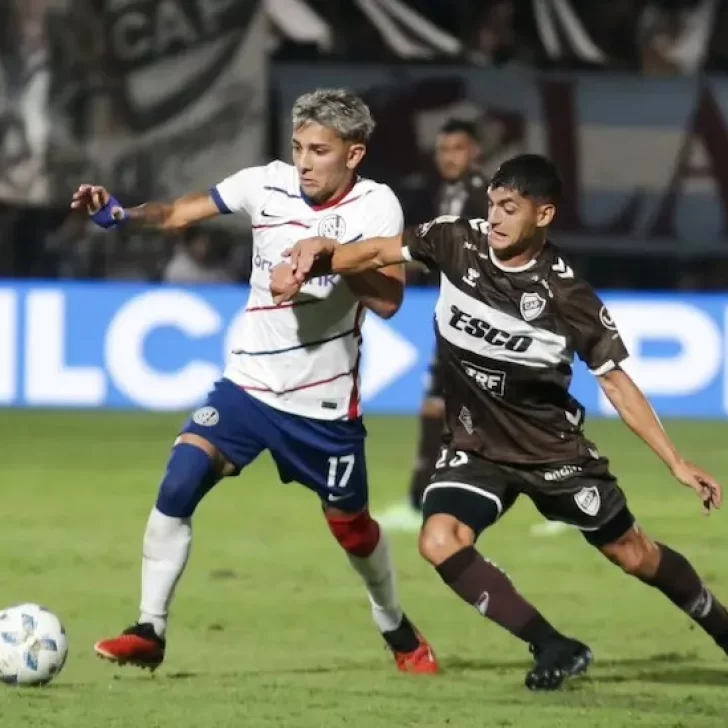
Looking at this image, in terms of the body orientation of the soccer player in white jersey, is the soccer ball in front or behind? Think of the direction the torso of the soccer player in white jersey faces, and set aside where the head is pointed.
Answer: in front

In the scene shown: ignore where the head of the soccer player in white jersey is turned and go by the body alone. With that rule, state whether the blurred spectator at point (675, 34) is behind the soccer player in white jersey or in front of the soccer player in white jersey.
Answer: behind

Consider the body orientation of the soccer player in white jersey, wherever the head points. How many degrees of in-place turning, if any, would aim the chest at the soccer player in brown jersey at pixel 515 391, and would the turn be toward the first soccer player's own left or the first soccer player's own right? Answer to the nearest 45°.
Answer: approximately 90° to the first soccer player's own left

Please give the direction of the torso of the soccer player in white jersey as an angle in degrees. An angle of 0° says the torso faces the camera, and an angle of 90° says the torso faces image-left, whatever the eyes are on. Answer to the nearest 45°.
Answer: approximately 45°

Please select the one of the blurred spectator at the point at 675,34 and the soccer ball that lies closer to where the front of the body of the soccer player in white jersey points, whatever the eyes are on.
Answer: the soccer ball
